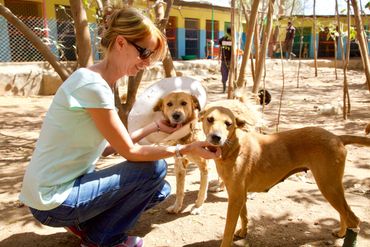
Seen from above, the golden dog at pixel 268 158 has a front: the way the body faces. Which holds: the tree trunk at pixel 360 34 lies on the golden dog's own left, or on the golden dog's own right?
on the golden dog's own right

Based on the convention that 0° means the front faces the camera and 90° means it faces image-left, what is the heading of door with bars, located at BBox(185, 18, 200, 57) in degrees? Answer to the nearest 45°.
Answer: approximately 0°

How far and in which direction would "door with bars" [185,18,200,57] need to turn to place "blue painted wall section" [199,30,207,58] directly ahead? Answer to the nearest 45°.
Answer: approximately 135° to its left

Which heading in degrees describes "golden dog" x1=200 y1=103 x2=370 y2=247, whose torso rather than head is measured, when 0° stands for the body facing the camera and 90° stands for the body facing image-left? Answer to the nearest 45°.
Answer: approximately 90°

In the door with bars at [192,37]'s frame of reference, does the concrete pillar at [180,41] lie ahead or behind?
ahead

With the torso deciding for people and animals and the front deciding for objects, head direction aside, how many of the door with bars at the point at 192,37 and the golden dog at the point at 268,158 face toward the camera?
1

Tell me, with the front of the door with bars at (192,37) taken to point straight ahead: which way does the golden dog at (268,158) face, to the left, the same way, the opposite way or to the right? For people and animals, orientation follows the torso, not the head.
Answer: to the right

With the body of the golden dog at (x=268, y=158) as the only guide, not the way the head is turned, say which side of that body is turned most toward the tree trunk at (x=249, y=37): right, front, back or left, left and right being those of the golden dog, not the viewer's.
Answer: right

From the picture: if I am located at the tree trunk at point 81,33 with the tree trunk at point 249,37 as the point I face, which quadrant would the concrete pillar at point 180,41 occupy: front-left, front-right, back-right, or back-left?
front-left

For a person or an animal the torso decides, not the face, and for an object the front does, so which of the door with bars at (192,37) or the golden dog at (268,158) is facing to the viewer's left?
the golden dog

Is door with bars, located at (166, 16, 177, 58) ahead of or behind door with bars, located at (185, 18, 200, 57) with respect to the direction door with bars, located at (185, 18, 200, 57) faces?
ahead

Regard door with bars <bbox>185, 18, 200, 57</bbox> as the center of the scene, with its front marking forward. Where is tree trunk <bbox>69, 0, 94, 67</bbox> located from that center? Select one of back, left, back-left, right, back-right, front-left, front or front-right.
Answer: front
